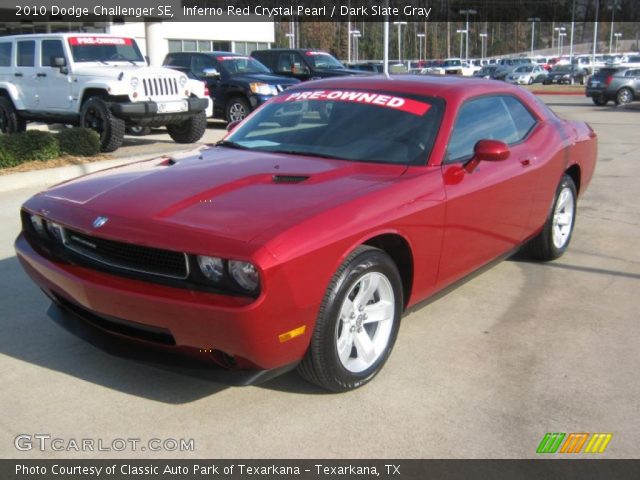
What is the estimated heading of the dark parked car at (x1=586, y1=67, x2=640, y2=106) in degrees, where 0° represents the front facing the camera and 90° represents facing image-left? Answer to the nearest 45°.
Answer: approximately 225°

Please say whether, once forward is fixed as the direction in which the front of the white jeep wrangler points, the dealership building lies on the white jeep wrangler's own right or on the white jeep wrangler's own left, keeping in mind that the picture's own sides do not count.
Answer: on the white jeep wrangler's own left

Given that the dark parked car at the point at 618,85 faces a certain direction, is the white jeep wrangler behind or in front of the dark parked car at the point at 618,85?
behind

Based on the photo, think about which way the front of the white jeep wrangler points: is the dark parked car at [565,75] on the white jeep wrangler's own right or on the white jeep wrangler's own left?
on the white jeep wrangler's own left

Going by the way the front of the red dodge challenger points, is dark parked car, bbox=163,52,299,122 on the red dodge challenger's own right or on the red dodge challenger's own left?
on the red dodge challenger's own right

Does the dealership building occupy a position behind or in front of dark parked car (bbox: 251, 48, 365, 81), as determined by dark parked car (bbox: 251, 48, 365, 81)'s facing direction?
behind

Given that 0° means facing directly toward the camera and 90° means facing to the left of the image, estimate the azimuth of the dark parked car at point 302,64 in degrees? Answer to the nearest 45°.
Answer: approximately 315°

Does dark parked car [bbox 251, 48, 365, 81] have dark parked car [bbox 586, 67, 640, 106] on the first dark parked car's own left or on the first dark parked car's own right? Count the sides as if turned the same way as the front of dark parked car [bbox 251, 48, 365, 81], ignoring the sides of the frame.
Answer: on the first dark parked car's own left

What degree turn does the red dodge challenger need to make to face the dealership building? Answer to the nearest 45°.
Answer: approximately 135° to its right

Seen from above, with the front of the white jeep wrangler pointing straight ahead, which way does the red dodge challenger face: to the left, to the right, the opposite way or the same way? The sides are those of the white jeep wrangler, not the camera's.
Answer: to the right

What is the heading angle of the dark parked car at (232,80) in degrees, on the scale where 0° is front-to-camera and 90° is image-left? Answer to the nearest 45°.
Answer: approximately 315°

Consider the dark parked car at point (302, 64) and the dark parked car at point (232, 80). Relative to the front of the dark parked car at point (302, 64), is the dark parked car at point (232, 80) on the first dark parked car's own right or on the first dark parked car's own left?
on the first dark parked car's own right
